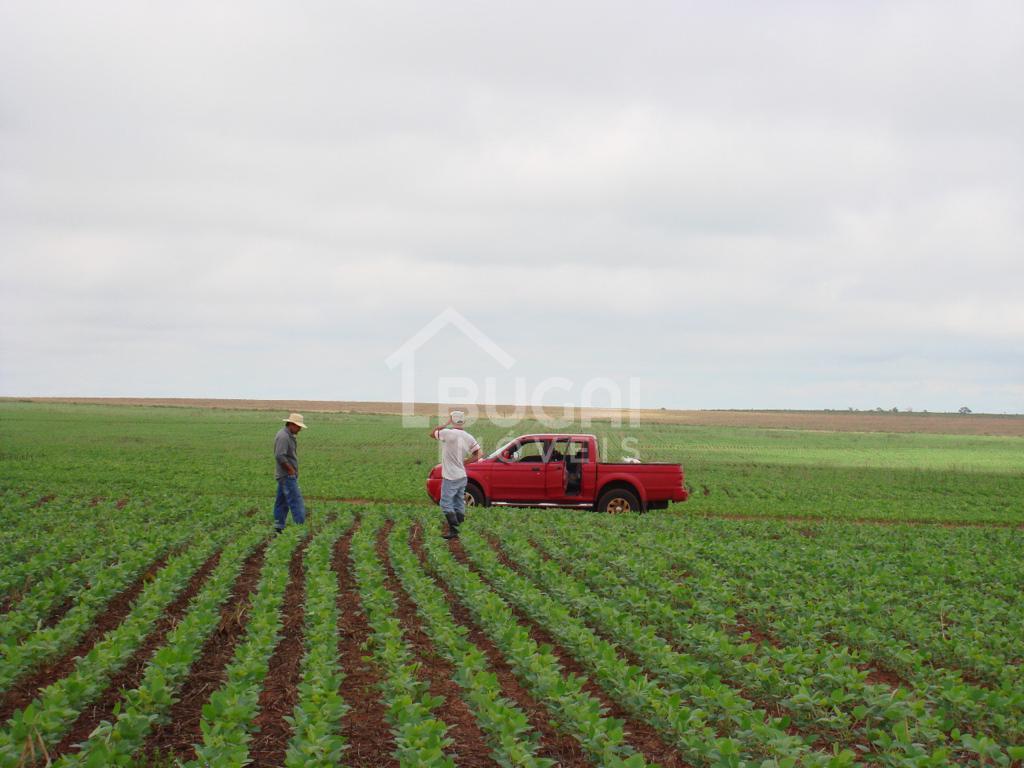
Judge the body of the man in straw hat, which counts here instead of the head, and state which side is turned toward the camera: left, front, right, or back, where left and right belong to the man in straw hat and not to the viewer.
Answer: right

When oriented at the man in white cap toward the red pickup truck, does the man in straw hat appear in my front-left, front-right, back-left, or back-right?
back-left

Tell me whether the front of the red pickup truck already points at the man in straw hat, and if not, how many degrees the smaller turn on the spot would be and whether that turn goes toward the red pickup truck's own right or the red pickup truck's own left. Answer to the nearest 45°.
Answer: approximately 45° to the red pickup truck's own left

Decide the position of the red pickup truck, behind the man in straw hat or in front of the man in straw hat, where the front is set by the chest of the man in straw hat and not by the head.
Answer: in front

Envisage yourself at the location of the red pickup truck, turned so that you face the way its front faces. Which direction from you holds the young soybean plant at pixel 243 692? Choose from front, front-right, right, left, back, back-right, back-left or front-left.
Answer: left

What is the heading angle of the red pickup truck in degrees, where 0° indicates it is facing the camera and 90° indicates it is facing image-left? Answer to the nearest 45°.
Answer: approximately 90°

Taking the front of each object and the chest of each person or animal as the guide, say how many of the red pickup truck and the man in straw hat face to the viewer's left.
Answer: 1

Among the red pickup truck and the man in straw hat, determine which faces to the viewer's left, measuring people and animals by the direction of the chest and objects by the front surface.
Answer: the red pickup truck

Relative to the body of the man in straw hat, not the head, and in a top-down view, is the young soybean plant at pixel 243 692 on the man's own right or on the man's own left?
on the man's own right

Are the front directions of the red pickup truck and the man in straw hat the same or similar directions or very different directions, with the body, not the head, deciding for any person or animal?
very different directions
